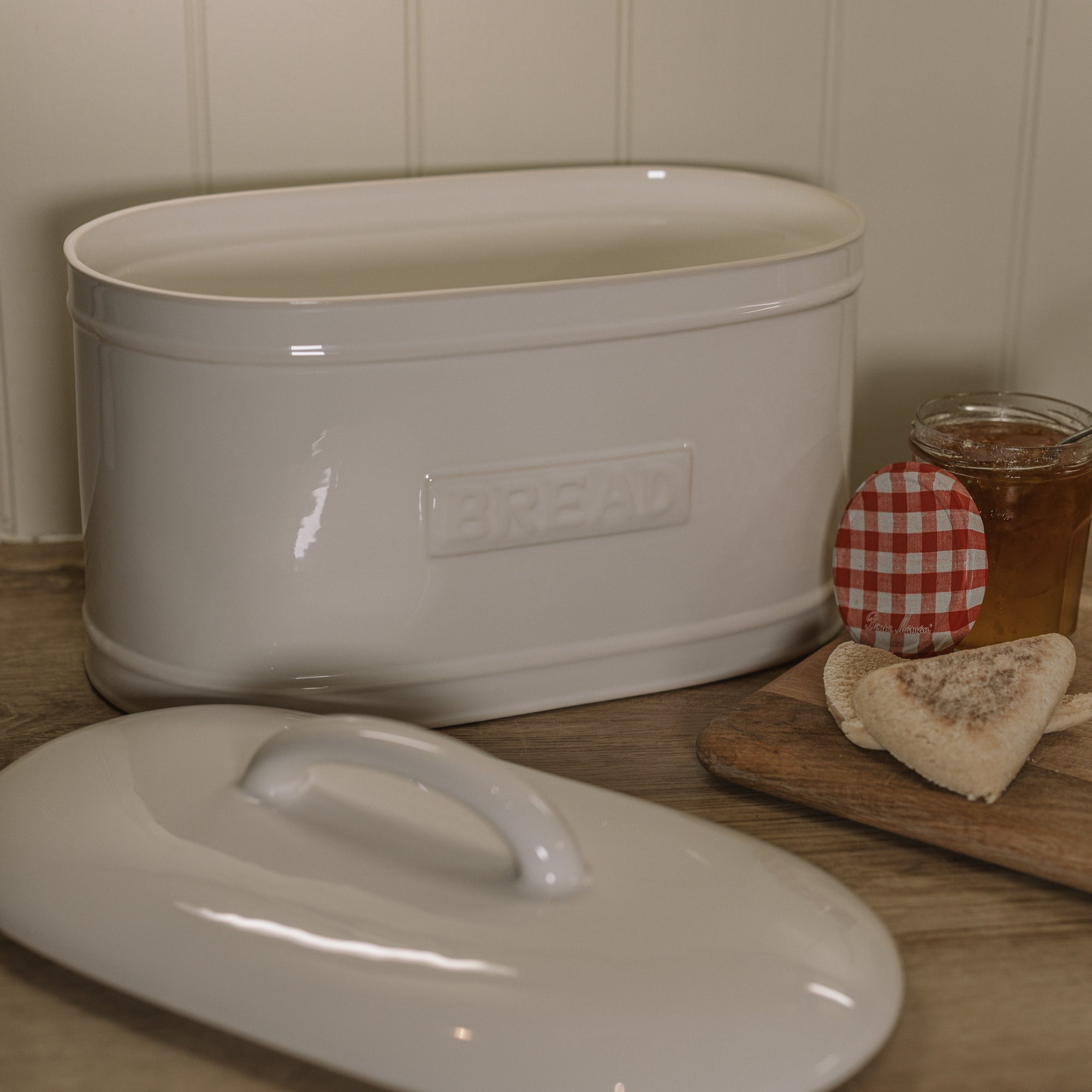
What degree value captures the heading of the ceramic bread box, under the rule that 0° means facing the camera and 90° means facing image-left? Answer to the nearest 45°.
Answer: approximately 315°
